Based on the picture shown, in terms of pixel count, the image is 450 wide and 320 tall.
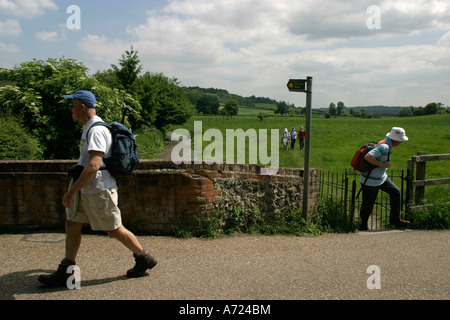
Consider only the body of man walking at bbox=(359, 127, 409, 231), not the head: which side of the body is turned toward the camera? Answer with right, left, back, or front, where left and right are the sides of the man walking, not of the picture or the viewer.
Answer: right

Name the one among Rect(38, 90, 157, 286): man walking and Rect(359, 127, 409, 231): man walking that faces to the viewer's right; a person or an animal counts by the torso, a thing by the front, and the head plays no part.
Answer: Rect(359, 127, 409, 231): man walking

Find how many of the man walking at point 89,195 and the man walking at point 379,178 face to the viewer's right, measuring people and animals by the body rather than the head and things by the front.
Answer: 1

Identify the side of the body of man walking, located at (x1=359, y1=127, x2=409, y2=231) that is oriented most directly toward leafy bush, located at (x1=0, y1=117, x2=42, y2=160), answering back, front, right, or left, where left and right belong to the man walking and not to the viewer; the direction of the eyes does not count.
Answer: back

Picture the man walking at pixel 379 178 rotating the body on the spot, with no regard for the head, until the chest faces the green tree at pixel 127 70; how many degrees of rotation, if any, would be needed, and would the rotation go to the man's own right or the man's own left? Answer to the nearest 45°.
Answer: approximately 135° to the man's own left

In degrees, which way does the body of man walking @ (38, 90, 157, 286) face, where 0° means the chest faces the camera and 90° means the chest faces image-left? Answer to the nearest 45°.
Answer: approximately 90°

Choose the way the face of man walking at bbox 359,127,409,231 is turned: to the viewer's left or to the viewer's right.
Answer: to the viewer's right

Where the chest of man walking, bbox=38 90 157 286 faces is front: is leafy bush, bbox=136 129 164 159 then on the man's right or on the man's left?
on the man's right
